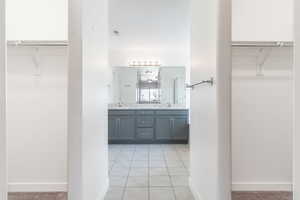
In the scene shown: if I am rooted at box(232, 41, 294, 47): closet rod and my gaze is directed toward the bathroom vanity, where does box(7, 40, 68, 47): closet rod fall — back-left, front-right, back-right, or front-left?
front-left

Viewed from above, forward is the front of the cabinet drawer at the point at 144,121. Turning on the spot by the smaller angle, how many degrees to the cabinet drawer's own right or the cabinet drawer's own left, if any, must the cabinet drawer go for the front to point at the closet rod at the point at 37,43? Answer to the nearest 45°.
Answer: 0° — it already faces it

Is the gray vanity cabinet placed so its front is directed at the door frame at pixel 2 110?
yes

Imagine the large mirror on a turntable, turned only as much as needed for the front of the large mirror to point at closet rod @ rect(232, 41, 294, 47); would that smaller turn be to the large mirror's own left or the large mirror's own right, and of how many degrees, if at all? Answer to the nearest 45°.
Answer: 0° — it already faces it

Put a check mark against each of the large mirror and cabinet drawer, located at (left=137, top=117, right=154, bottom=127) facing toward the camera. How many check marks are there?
2

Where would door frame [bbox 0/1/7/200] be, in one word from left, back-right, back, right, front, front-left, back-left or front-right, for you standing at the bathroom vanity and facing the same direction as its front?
front

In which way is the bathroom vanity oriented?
toward the camera

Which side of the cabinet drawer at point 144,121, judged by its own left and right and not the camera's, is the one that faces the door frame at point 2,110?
front

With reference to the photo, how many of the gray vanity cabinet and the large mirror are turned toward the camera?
2

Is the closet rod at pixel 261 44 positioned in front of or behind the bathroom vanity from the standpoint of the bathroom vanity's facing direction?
in front

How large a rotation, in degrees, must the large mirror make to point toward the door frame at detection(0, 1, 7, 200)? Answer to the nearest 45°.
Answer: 0° — it already faces it

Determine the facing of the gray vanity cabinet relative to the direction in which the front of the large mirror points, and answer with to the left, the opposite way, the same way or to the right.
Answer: the same way

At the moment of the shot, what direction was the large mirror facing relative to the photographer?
facing the viewer

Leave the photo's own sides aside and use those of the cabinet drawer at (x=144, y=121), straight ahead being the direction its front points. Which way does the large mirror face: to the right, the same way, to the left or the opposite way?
the same way

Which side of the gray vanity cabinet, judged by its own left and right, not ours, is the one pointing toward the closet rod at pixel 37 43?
front

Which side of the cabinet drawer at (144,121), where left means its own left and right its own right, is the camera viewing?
front
